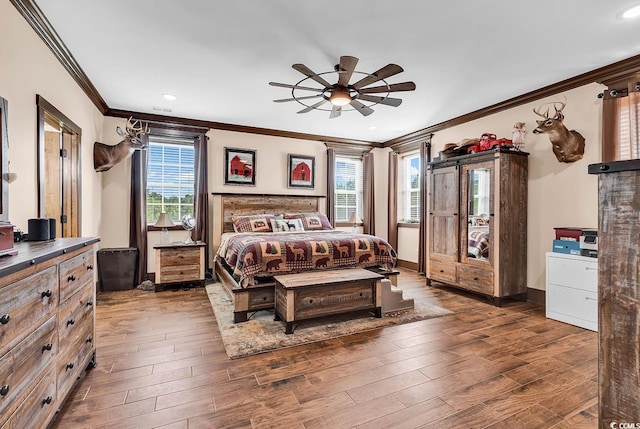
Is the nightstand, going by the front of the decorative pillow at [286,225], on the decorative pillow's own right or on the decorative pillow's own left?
on the decorative pillow's own right

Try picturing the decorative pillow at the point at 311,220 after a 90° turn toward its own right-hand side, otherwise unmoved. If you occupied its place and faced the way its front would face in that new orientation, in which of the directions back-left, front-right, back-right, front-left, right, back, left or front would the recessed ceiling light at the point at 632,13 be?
back-left

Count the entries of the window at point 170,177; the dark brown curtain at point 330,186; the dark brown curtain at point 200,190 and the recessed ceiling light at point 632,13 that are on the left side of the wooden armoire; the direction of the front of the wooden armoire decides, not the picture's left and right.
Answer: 1

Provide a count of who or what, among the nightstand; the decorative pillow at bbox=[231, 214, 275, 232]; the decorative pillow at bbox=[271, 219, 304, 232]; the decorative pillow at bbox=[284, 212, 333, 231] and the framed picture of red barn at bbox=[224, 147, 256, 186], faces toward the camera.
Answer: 5

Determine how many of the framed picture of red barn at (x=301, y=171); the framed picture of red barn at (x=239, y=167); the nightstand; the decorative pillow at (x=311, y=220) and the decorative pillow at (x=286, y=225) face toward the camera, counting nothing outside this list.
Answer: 5

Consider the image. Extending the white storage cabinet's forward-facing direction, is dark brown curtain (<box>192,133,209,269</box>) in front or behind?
in front

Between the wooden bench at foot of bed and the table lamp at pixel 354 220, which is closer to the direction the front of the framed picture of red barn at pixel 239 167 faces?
the wooden bench at foot of bed

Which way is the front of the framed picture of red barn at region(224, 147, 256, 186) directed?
toward the camera

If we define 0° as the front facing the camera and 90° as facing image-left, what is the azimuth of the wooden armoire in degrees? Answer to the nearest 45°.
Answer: approximately 45°

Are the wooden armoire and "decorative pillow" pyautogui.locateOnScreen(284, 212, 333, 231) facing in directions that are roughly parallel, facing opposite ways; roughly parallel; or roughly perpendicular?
roughly perpendicular

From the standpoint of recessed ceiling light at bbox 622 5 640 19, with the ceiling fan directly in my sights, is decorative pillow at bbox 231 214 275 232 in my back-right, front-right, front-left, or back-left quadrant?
front-right

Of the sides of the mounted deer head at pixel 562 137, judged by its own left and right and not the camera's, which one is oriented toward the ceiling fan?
front

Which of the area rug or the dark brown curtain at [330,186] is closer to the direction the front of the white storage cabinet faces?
the area rug

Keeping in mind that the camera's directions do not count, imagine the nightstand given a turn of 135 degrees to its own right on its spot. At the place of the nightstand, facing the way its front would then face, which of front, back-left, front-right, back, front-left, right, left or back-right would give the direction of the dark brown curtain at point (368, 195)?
back-right

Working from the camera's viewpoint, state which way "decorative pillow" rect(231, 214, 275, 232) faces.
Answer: facing the viewer

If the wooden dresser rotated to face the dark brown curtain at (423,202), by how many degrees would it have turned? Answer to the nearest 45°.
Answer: approximately 45° to its left

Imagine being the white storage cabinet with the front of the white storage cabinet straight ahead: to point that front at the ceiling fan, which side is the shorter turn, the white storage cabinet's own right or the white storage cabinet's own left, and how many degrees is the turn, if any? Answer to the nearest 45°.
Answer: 0° — it already faces it

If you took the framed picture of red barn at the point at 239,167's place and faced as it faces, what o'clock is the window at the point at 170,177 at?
The window is roughly at 3 o'clock from the framed picture of red barn.

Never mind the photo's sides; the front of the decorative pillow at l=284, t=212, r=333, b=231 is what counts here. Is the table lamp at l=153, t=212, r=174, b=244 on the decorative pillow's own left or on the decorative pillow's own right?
on the decorative pillow's own right

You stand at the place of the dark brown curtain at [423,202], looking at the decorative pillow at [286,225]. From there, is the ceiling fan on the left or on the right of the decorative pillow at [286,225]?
left

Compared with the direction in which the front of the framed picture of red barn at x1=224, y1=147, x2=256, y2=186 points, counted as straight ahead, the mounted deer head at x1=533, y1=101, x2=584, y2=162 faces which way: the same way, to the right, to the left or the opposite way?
to the right

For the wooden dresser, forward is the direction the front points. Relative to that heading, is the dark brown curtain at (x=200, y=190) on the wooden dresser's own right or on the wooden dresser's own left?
on the wooden dresser's own left
